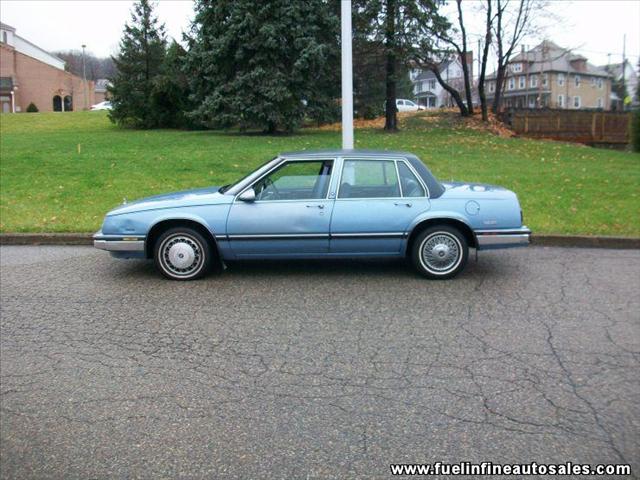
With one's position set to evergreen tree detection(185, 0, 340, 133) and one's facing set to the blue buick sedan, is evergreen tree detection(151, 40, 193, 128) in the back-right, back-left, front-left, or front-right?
back-right

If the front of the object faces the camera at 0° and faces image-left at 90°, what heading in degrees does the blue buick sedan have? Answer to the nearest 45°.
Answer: approximately 90°

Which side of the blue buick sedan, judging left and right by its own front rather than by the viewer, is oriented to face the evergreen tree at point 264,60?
right

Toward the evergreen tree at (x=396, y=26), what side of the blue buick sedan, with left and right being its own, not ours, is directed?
right

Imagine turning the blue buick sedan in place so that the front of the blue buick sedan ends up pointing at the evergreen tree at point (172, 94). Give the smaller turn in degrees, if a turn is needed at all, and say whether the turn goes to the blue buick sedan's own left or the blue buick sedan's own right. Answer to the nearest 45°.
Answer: approximately 90° to the blue buick sedan's own right
